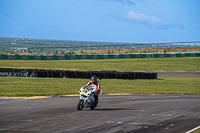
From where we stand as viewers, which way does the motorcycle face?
facing the viewer and to the left of the viewer
